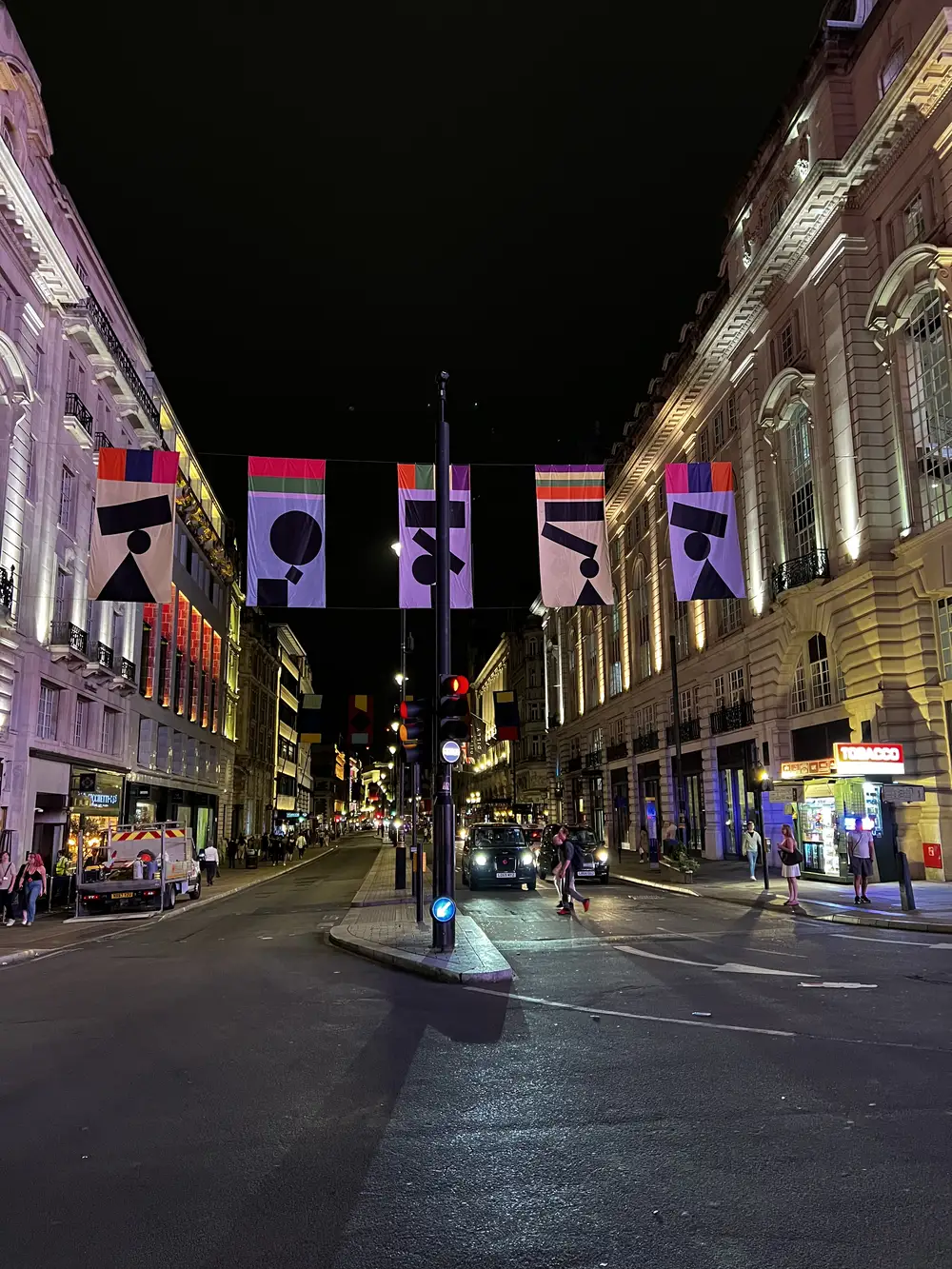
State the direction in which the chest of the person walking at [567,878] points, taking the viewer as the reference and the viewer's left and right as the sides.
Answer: facing to the left of the viewer

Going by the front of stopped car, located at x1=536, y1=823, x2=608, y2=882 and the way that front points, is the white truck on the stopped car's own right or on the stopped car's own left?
on the stopped car's own right

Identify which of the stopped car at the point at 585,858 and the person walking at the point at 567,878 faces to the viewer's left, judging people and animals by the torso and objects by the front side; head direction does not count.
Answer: the person walking

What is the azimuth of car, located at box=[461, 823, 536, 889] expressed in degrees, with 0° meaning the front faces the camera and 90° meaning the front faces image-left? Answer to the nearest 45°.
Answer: approximately 0°

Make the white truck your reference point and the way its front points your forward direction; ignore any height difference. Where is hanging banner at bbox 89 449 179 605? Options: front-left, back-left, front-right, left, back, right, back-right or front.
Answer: back-right

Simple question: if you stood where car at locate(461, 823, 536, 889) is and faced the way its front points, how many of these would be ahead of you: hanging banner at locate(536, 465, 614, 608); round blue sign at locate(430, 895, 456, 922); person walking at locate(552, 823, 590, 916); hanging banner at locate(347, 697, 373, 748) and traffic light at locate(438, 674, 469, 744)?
4

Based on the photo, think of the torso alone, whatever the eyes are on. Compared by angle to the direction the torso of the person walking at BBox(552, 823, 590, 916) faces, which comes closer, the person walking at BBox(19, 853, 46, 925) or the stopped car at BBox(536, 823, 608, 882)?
the person walking

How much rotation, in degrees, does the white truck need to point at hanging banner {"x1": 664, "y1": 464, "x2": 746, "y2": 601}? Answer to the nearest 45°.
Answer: approximately 90° to its right

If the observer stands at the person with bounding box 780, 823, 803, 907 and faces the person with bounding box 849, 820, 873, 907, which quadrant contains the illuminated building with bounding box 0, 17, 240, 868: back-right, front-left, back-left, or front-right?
back-left

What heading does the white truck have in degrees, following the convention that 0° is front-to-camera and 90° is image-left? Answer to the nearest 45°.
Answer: approximately 225°

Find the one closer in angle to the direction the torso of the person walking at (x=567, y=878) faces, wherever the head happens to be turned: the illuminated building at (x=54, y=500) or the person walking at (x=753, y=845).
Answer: the illuminated building

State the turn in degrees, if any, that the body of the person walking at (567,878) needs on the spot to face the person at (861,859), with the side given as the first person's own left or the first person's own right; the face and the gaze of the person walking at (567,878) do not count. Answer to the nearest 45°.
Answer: approximately 180°
